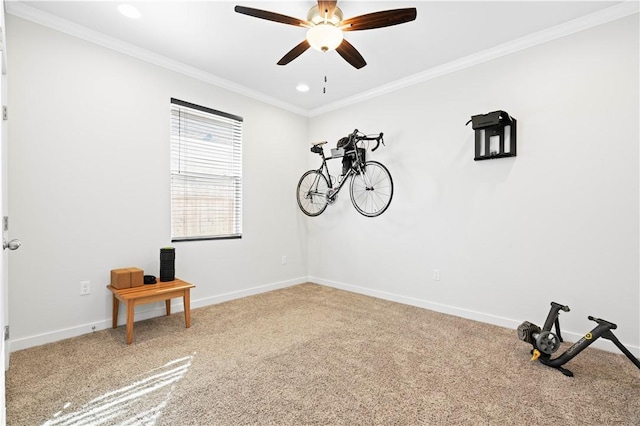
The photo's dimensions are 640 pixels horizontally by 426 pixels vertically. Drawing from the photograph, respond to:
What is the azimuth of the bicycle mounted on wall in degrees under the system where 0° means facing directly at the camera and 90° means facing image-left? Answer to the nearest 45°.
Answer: approximately 315°

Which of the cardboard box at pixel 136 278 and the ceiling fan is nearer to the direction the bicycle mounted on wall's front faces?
the ceiling fan

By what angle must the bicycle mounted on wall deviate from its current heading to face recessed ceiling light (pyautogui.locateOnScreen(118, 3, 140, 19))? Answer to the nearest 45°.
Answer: approximately 90° to its right

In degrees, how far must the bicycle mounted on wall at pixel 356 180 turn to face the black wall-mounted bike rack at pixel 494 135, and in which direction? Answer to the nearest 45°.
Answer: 0° — it already faces it

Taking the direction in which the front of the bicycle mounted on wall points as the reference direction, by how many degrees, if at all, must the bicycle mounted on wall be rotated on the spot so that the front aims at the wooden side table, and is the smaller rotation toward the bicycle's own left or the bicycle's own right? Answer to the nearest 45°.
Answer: approximately 90° to the bicycle's own right

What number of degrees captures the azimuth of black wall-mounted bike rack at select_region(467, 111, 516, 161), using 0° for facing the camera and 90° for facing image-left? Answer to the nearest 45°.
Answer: approximately 45°

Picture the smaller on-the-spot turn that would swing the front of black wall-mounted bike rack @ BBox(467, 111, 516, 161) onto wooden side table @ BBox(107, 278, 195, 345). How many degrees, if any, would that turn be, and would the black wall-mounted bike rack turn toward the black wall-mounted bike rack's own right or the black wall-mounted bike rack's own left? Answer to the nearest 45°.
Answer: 0° — it already faces it

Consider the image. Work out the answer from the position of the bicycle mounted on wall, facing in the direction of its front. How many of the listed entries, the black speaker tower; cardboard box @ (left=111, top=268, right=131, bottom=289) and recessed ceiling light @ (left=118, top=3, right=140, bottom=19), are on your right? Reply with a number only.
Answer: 3
